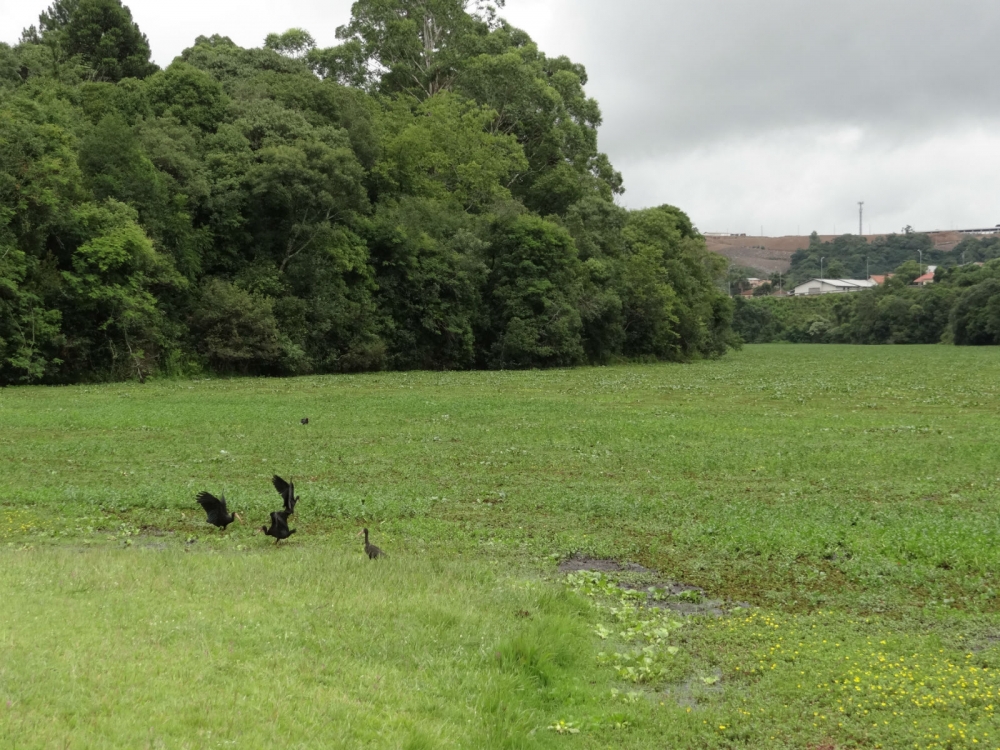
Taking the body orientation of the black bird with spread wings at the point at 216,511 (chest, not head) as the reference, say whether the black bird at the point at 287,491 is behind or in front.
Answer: in front

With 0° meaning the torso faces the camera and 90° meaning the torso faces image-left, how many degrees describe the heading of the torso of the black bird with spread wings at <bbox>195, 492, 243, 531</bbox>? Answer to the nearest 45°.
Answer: approximately 270°
